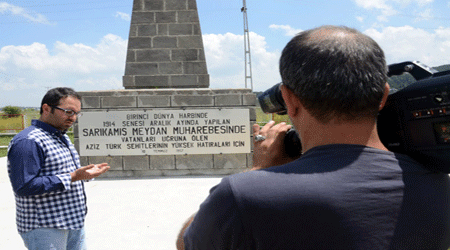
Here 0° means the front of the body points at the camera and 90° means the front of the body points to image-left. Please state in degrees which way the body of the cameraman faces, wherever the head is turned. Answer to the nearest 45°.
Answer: approximately 180°

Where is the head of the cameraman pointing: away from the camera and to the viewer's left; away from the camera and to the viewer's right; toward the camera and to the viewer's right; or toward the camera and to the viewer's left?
away from the camera and to the viewer's left

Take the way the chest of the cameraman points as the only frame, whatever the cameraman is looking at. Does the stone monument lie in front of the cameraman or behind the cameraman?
in front
